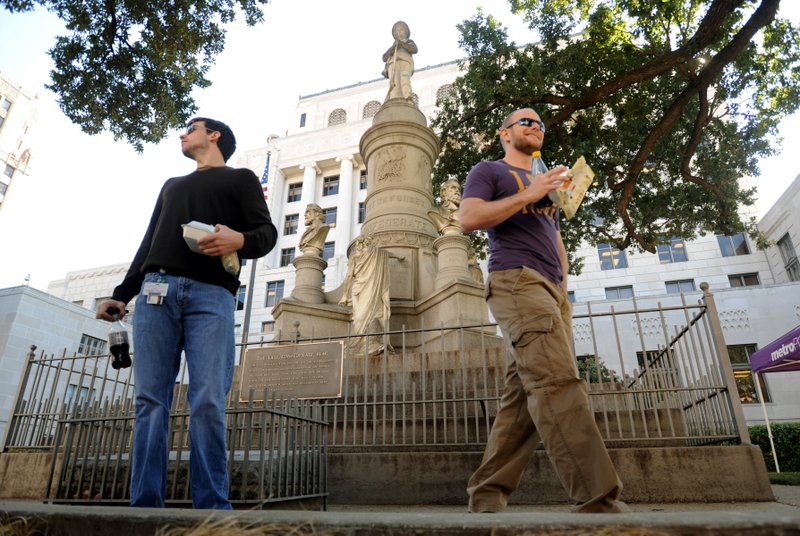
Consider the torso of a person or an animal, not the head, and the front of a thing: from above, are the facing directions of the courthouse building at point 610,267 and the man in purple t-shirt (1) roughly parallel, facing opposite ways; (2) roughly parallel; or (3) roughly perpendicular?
roughly perpendicular

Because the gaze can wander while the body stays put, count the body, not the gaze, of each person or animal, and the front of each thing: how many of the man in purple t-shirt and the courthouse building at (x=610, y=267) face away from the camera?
0

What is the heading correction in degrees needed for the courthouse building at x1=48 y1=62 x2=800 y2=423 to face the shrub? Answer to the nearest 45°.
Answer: approximately 45° to its left

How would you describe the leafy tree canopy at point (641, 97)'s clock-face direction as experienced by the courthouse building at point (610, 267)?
The leafy tree canopy is roughly at 11 o'clock from the courthouse building.

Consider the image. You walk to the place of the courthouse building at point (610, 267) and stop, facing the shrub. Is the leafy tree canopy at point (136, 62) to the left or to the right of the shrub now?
right

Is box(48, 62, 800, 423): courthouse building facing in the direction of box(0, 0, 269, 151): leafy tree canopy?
yes

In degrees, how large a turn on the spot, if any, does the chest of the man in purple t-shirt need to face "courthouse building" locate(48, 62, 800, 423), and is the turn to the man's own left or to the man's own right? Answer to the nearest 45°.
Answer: approximately 135° to the man's own left

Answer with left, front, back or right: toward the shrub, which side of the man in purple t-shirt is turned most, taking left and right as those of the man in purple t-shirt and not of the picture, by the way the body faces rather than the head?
left

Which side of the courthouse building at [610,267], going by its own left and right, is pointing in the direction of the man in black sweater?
front
